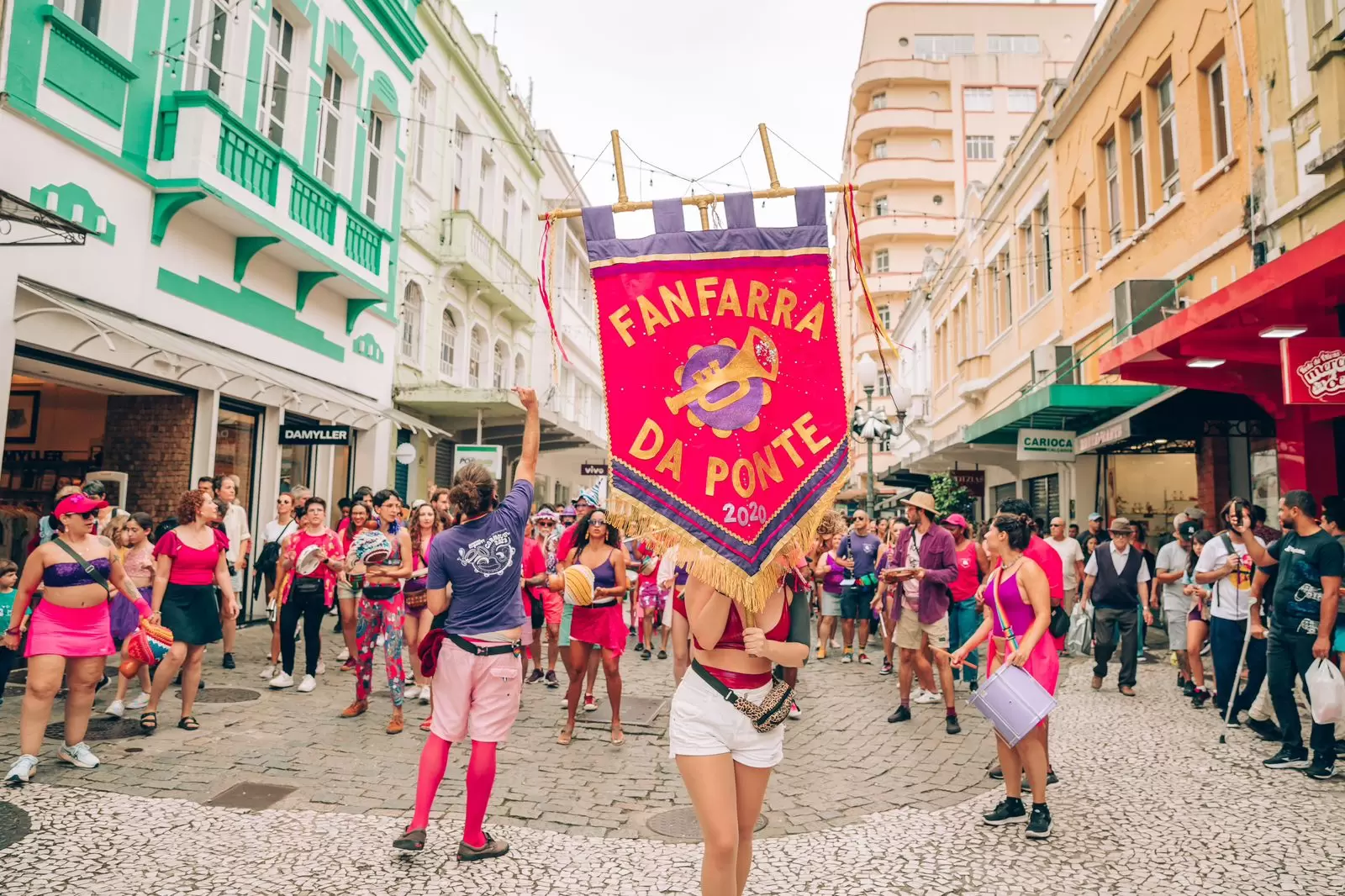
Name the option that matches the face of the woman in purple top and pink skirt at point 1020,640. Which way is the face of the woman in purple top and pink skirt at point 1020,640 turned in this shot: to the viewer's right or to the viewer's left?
to the viewer's left

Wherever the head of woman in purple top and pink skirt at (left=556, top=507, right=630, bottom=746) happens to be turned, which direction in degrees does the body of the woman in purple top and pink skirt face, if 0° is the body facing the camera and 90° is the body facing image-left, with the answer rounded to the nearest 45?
approximately 0°

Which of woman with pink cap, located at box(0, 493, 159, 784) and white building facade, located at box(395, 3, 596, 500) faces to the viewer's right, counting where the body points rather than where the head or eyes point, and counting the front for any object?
the white building facade

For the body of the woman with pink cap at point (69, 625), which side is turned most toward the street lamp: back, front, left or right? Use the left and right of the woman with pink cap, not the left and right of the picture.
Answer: left

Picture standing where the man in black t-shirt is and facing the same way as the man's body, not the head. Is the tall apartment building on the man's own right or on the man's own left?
on the man's own right

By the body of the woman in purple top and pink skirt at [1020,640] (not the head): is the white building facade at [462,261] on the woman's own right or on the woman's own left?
on the woman's own right

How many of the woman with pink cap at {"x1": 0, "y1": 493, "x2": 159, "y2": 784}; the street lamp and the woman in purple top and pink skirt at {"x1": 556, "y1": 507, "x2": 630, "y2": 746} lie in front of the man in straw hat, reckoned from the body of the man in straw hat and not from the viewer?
2

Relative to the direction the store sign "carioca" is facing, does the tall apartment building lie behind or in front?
behind

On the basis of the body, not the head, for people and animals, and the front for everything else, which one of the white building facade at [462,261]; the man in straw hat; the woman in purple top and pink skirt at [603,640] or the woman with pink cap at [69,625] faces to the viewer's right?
the white building facade

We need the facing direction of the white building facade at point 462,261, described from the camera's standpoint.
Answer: facing to the right of the viewer

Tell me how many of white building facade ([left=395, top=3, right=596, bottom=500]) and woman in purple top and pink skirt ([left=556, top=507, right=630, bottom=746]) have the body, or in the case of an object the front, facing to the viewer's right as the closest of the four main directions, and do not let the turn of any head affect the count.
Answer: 1
